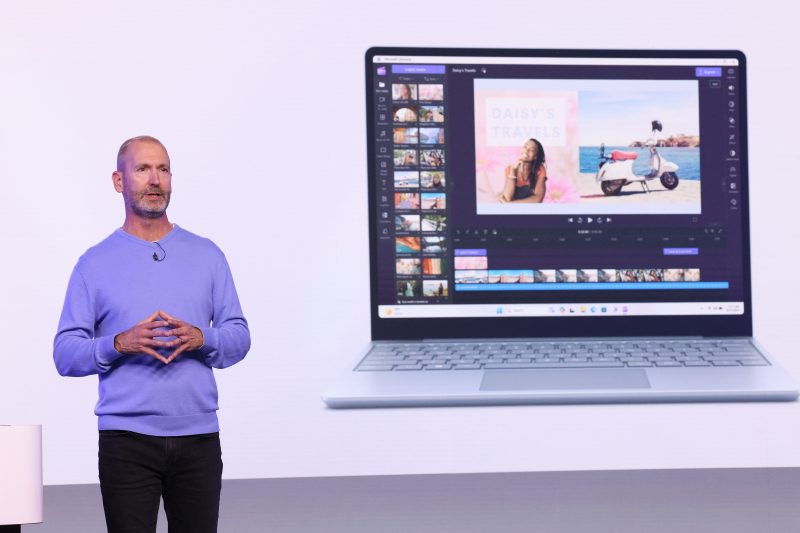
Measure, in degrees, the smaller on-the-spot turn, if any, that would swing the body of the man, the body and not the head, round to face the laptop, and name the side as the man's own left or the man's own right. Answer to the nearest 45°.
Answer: approximately 135° to the man's own left

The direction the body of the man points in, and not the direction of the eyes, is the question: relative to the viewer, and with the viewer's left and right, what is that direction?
facing the viewer
